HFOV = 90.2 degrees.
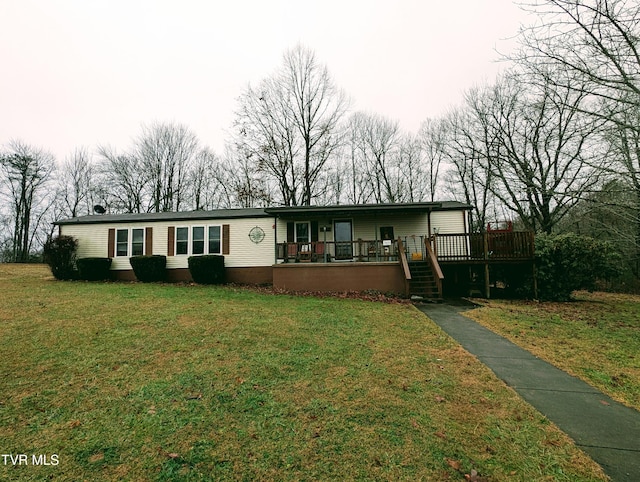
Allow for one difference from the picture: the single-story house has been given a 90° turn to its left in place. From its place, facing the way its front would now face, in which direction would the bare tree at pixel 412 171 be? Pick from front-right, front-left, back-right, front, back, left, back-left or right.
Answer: front-left

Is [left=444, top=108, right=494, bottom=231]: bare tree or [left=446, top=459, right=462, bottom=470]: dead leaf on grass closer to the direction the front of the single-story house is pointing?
the dead leaf on grass

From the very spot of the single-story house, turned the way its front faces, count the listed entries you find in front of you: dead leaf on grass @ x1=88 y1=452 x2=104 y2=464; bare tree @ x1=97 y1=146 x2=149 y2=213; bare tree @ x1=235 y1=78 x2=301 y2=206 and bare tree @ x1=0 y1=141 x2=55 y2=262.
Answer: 1

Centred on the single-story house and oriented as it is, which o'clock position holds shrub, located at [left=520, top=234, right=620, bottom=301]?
The shrub is roughly at 10 o'clock from the single-story house.

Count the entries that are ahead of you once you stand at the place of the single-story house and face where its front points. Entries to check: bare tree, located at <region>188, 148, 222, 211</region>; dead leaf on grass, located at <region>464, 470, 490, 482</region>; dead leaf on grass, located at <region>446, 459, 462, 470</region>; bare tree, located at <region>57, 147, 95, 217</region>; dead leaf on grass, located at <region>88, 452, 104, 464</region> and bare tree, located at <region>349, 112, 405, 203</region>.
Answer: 3

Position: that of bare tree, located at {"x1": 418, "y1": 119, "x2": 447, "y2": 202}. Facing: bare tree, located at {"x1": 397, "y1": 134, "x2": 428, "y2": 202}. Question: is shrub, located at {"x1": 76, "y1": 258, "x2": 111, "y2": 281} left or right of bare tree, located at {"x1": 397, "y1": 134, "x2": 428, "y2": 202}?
left

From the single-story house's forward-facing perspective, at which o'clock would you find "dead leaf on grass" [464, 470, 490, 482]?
The dead leaf on grass is roughly at 12 o'clock from the single-story house.

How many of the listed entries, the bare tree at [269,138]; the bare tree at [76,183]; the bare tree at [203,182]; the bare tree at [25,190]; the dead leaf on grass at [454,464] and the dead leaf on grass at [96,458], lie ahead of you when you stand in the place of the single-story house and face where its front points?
2

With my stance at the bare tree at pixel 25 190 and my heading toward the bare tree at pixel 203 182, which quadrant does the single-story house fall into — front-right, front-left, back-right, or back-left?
front-right

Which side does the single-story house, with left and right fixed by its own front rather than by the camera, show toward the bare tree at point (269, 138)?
back

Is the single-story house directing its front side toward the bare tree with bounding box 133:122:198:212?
no

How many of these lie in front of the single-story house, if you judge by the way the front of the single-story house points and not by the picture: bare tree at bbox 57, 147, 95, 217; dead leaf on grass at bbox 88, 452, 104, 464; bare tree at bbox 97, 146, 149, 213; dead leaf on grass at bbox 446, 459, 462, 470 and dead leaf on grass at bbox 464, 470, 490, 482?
3

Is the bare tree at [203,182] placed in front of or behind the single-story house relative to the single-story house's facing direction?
behind

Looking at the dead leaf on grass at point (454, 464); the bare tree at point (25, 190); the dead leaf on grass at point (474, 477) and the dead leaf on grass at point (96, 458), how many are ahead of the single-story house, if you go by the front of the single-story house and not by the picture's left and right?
3

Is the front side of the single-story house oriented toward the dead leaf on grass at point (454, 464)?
yes

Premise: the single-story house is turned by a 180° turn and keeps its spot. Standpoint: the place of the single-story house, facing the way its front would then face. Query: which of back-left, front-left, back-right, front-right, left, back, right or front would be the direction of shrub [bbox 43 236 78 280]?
left

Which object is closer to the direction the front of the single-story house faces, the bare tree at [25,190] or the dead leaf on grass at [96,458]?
the dead leaf on grass

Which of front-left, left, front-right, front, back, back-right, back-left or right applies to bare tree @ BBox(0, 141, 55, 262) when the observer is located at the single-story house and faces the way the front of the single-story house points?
back-right

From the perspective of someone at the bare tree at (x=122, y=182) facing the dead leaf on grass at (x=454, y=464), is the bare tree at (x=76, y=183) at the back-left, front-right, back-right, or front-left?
back-right

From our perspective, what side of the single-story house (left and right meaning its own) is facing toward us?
front

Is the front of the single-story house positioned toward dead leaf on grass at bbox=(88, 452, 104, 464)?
yes

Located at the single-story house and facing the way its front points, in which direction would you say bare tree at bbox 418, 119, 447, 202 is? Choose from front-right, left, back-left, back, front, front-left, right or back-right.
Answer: back-left

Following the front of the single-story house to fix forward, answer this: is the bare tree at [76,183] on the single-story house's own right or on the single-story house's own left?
on the single-story house's own right
